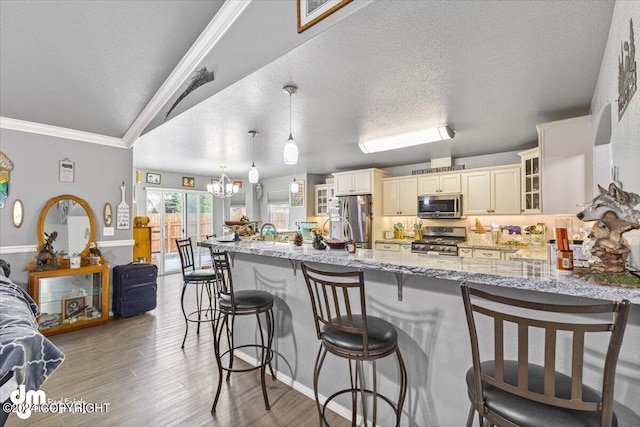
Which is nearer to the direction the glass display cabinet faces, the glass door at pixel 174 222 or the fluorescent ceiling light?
the fluorescent ceiling light

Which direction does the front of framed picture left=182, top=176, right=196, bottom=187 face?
toward the camera

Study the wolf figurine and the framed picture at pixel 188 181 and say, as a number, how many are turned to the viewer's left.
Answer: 1

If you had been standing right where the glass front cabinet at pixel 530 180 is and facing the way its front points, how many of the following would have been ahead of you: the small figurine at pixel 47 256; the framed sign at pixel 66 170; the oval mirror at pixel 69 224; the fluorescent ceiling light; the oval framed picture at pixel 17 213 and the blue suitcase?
6

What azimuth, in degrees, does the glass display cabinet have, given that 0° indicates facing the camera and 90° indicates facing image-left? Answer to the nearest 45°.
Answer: approximately 315°

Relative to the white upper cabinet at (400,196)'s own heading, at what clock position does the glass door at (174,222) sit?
The glass door is roughly at 3 o'clock from the white upper cabinet.

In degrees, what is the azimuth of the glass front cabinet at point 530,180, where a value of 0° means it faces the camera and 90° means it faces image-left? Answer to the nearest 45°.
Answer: approximately 45°

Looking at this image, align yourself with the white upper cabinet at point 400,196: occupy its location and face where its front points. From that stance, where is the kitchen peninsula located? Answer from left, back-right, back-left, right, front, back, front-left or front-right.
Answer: front

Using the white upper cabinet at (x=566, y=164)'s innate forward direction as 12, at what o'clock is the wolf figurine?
The wolf figurine is roughly at 9 o'clock from the white upper cabinet.

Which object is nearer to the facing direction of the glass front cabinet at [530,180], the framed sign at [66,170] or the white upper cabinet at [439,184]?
the framed sign

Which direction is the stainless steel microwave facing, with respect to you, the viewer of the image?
facing the viewer

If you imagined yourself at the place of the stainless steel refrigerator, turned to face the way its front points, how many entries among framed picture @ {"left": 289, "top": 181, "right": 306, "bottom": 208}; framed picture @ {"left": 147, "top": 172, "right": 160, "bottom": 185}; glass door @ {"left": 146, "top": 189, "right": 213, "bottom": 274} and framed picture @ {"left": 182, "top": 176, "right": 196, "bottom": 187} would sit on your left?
0

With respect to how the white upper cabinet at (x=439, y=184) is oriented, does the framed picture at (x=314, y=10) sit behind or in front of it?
in front

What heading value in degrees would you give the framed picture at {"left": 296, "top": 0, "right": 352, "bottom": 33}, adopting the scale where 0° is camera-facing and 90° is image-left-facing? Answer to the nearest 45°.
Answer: approximately 45°

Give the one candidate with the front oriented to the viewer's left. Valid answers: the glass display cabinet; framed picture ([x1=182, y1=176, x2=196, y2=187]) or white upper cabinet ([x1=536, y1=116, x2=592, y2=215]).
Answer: the white upper cabinet

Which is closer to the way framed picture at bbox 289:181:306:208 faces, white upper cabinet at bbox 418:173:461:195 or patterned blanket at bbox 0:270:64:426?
the patterned blanket

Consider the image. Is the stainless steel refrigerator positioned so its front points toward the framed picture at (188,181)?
no

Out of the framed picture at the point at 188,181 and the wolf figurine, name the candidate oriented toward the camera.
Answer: the framed picture

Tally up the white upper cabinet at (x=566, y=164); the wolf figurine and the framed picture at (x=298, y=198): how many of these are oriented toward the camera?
1

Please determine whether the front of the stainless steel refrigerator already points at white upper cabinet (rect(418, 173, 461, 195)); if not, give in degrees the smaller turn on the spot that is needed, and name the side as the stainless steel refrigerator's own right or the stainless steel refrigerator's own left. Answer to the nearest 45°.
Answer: approximately 135° to the stainless steel refrigerator's own left

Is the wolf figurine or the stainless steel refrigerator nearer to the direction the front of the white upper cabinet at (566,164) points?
the stainless steel refrigerator

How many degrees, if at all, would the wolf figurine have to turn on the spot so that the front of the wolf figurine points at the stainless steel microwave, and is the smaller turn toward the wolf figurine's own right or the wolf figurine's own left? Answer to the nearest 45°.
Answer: approximately 45° to the wolf figurine's own right

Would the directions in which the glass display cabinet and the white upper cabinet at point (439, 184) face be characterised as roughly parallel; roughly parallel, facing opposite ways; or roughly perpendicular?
roughly perpendicular

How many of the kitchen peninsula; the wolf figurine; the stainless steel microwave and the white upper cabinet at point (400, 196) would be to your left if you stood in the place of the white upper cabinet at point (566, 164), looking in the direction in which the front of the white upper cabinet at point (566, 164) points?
2
